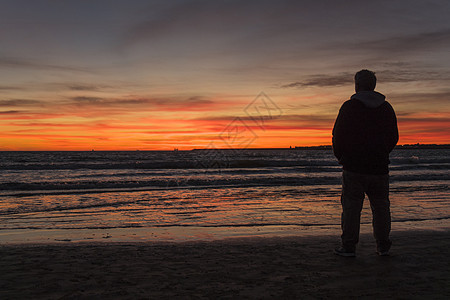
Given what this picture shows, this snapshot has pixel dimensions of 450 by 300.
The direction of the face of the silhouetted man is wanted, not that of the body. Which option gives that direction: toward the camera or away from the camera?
away from the camera

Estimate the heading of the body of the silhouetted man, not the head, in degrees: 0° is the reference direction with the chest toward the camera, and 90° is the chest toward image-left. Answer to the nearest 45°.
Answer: approximately 180°
